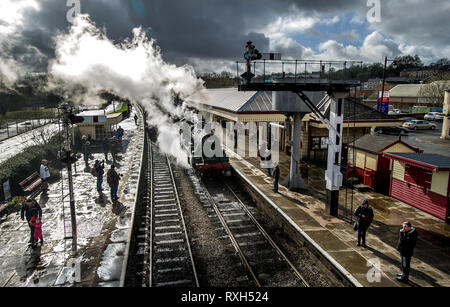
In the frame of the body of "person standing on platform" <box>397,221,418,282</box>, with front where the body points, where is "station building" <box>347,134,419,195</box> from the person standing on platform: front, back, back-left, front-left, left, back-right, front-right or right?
back-right

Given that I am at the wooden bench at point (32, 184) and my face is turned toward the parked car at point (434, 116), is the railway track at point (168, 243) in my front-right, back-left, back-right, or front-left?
front-right

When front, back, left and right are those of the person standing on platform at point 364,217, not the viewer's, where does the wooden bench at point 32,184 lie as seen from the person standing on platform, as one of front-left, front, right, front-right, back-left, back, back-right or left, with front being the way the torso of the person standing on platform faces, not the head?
front-right

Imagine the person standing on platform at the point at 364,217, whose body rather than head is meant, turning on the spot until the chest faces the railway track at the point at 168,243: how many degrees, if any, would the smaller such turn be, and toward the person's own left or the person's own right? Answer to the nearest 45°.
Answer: approximately 45° to the person's own right

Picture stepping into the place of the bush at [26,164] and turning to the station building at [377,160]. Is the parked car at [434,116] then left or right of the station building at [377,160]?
left

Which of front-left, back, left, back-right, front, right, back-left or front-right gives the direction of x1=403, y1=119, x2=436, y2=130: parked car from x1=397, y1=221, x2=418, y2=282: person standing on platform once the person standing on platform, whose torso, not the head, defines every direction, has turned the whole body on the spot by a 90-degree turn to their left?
back-left

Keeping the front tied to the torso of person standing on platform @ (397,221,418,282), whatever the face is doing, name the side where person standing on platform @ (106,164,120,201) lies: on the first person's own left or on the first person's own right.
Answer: on the first person's own right

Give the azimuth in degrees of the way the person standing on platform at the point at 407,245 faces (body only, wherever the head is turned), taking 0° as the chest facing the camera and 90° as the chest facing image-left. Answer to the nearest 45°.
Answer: approximately 45°

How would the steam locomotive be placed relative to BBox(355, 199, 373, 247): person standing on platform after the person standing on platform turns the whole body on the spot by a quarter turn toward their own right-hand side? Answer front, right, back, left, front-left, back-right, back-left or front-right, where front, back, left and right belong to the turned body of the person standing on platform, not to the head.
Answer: front

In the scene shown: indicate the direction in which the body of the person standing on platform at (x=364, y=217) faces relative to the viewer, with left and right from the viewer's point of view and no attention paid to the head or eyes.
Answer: facing the viewer and to the left of the viewer

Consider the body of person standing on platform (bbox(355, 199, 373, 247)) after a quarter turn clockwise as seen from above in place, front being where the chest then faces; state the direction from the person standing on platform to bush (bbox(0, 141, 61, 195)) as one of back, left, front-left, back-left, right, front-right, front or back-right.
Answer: front-left

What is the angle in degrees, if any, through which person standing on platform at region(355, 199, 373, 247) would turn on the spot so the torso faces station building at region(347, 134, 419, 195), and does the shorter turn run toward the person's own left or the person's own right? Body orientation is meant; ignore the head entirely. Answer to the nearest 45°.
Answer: approximately 135° to the person's own right

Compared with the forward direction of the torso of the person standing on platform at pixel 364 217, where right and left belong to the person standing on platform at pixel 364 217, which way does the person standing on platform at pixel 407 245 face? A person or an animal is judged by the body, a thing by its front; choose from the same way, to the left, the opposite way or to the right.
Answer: the same way

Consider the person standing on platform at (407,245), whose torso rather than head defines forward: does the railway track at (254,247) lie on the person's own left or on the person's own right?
on the person's own right

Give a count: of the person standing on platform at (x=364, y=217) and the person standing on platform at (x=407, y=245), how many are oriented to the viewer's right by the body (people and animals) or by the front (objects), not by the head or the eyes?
0

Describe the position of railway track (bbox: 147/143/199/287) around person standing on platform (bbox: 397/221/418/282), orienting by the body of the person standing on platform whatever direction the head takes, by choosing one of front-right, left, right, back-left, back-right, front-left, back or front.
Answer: front-right

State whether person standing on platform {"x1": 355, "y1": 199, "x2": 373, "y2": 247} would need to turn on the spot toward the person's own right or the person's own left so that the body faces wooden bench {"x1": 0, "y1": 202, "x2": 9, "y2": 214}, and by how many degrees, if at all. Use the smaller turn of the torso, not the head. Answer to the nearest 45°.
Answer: approximately 45° to the person's own right

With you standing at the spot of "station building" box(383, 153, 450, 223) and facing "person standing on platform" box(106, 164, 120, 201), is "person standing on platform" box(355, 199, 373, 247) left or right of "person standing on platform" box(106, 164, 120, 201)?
left

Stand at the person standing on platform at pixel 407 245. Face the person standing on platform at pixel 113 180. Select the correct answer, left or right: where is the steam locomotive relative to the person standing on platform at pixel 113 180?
right
